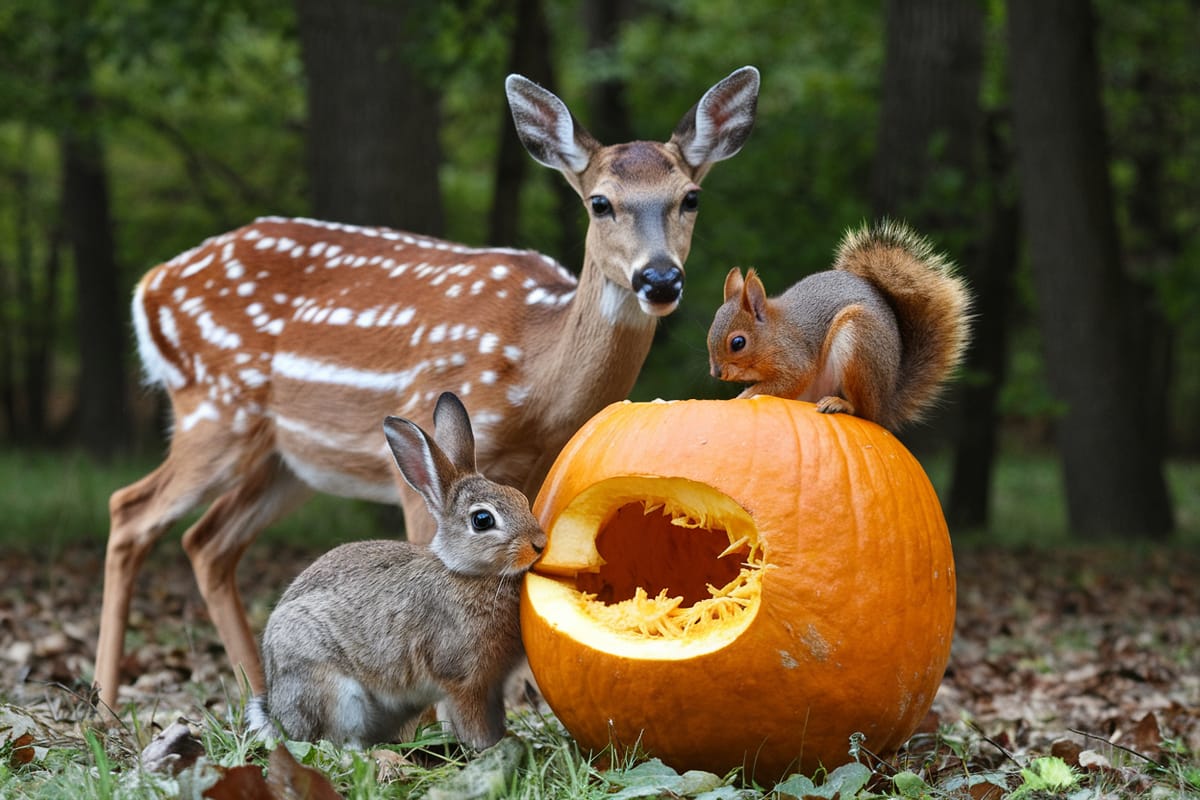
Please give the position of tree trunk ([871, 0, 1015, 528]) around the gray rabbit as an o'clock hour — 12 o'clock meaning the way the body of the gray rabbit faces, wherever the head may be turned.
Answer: The tree trunk is roughly at 10 o'clock from the gray rabbit.

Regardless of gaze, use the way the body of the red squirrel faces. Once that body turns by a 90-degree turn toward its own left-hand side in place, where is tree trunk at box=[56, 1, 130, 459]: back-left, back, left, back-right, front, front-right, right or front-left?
back-right

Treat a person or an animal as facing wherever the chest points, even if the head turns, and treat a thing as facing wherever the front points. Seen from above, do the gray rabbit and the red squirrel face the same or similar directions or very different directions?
very different directions

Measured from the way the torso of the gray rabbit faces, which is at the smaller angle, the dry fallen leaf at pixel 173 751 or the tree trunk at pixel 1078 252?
the tree trunk

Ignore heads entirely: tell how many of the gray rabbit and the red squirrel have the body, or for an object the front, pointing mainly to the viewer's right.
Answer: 1

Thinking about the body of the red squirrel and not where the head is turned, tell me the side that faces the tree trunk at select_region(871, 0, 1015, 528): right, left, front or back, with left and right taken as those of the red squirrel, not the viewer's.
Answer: right

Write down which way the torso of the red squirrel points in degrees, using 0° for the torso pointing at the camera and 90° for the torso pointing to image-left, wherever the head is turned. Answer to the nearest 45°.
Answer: approximately 90°

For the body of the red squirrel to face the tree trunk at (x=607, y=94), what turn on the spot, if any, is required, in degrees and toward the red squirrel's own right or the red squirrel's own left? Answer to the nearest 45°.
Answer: approximately 90° to the red squirrel's own right

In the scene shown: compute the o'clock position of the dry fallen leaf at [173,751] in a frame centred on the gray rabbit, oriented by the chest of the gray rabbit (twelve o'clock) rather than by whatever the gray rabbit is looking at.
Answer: The dry fallen leaf is roughly at 5 o'clock from the gray rabbit.

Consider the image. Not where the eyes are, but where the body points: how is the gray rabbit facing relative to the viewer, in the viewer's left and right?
facing to the right of the viewer

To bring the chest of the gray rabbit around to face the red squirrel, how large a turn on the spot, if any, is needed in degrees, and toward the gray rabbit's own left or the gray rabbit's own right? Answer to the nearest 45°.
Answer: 0° — it already faces it

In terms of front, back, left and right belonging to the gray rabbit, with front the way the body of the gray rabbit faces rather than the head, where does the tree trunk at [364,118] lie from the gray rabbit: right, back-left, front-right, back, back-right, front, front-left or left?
left

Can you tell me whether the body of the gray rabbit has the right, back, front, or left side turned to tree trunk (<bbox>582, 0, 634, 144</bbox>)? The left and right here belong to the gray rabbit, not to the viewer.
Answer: left

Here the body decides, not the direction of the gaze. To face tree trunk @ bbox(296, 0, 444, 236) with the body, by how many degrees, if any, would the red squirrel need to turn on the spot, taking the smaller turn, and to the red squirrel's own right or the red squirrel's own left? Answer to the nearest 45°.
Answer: approximately 45° to the red squirrel's own right
